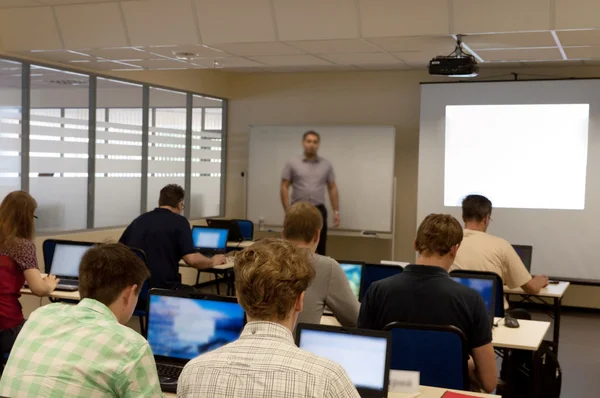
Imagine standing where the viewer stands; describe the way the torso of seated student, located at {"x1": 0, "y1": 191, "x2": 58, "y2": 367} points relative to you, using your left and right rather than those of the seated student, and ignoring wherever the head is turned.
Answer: facing away from the viewer and to the right of the viewer

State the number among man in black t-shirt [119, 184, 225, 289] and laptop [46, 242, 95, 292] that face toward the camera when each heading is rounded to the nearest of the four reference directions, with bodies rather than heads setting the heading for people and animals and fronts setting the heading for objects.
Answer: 1

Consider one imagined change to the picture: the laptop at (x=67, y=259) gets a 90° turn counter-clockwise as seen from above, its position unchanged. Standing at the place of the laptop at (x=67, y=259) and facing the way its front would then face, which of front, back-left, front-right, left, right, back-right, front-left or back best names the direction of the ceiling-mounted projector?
front

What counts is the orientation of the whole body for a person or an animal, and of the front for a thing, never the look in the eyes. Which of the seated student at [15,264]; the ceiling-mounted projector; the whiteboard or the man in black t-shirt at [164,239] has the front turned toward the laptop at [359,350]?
the whiteboard

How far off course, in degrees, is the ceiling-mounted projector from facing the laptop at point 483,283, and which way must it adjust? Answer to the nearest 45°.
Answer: approximately 180°

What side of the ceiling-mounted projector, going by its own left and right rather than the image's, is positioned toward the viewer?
back

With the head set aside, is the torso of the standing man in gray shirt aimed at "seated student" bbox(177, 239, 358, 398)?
yes

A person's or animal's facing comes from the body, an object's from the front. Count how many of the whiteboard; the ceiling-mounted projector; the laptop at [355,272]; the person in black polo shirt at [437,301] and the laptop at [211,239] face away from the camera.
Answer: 2

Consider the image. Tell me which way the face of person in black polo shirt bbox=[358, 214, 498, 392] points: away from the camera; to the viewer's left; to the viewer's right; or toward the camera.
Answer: away from the camera

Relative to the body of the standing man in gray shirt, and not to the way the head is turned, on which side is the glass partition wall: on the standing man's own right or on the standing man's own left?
on the standing man's own right

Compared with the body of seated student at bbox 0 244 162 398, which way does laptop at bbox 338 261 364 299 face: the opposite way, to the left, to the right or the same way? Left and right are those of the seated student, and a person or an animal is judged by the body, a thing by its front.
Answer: the opposite way

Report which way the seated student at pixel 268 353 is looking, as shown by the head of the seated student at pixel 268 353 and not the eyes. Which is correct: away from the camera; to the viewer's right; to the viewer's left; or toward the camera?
away from the camera

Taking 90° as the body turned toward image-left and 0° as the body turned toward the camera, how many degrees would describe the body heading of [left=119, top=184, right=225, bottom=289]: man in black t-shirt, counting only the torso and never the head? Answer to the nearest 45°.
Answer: approximately 225°
